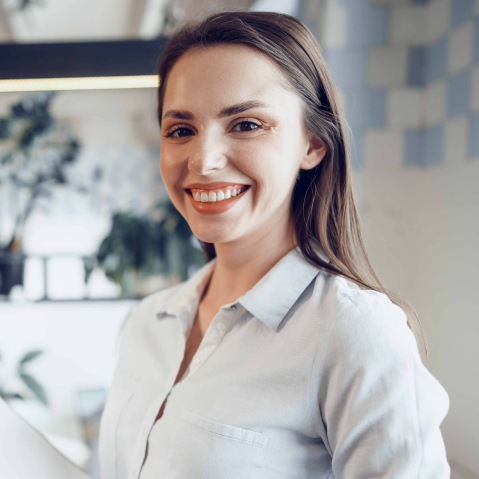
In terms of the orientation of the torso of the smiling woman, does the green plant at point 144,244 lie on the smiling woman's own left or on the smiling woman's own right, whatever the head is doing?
on the smiling woman's own right

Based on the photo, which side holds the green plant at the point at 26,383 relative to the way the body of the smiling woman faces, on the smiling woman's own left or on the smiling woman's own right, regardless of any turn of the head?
on the smiling woman's own right

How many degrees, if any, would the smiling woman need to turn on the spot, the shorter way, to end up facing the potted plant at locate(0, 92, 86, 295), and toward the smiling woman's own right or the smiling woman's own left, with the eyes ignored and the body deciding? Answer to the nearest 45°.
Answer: approximately 90° to the smiling woman's own right

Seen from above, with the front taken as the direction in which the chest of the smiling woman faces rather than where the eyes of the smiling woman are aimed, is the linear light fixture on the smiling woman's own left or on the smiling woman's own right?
on the smiling woman's own right

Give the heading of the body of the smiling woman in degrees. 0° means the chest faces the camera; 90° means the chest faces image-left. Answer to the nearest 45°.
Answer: approximately 45°
